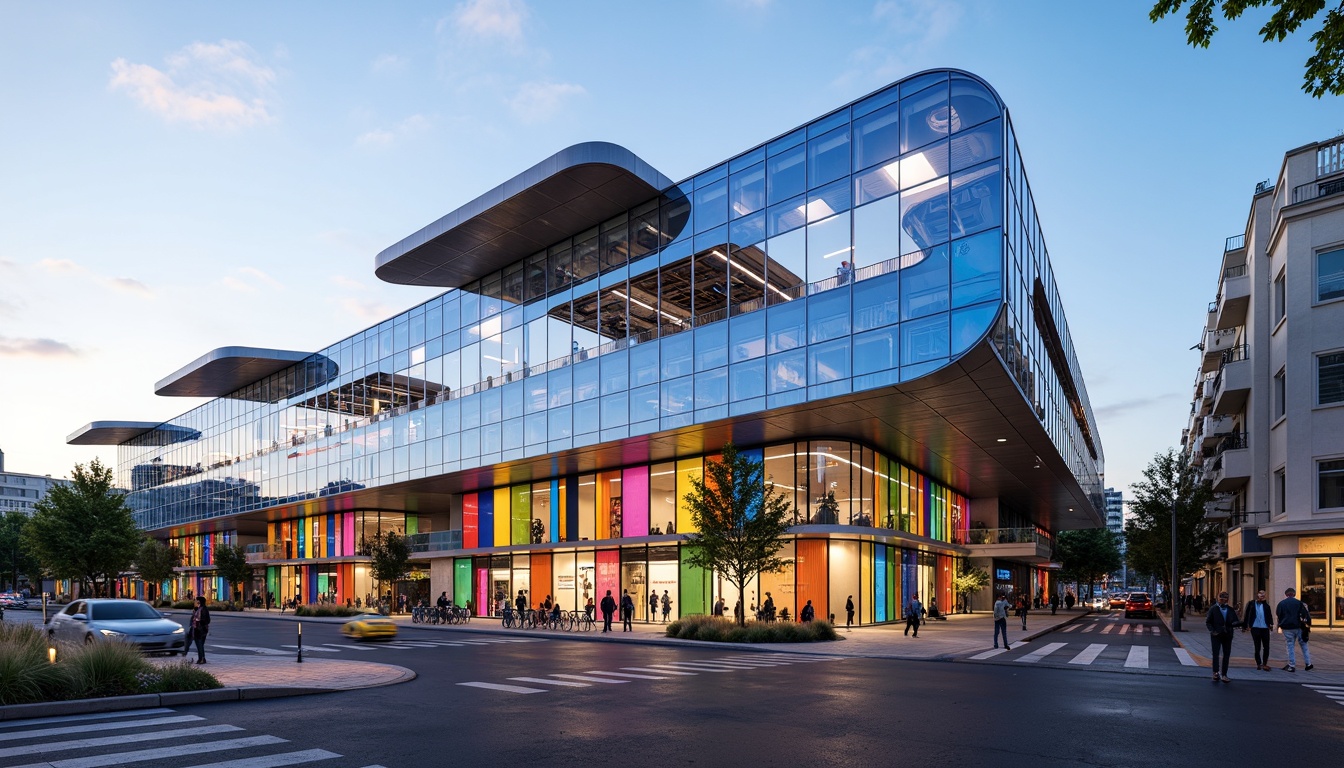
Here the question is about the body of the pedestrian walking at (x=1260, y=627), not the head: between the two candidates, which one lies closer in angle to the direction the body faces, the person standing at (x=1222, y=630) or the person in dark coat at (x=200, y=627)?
the person standing

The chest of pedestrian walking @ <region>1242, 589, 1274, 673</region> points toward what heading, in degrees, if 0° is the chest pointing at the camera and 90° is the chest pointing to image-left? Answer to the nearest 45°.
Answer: approximately 0°

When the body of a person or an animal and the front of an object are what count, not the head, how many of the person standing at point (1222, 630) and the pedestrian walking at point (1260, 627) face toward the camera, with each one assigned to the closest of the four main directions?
2

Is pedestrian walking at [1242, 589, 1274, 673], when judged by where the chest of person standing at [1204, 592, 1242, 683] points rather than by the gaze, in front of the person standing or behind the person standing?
behind

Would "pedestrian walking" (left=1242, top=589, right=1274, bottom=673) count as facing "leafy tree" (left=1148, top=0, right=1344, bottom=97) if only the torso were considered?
yes

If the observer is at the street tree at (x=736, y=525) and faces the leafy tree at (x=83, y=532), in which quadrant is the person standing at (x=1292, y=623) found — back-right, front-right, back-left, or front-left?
back-left

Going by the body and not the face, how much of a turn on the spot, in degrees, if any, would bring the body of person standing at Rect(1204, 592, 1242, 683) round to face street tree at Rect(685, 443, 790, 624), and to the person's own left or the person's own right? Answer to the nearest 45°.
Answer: approximately 135° to the person's own right

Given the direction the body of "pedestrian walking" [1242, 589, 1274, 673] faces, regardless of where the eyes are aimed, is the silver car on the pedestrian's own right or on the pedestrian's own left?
on the pedestrian's own right
